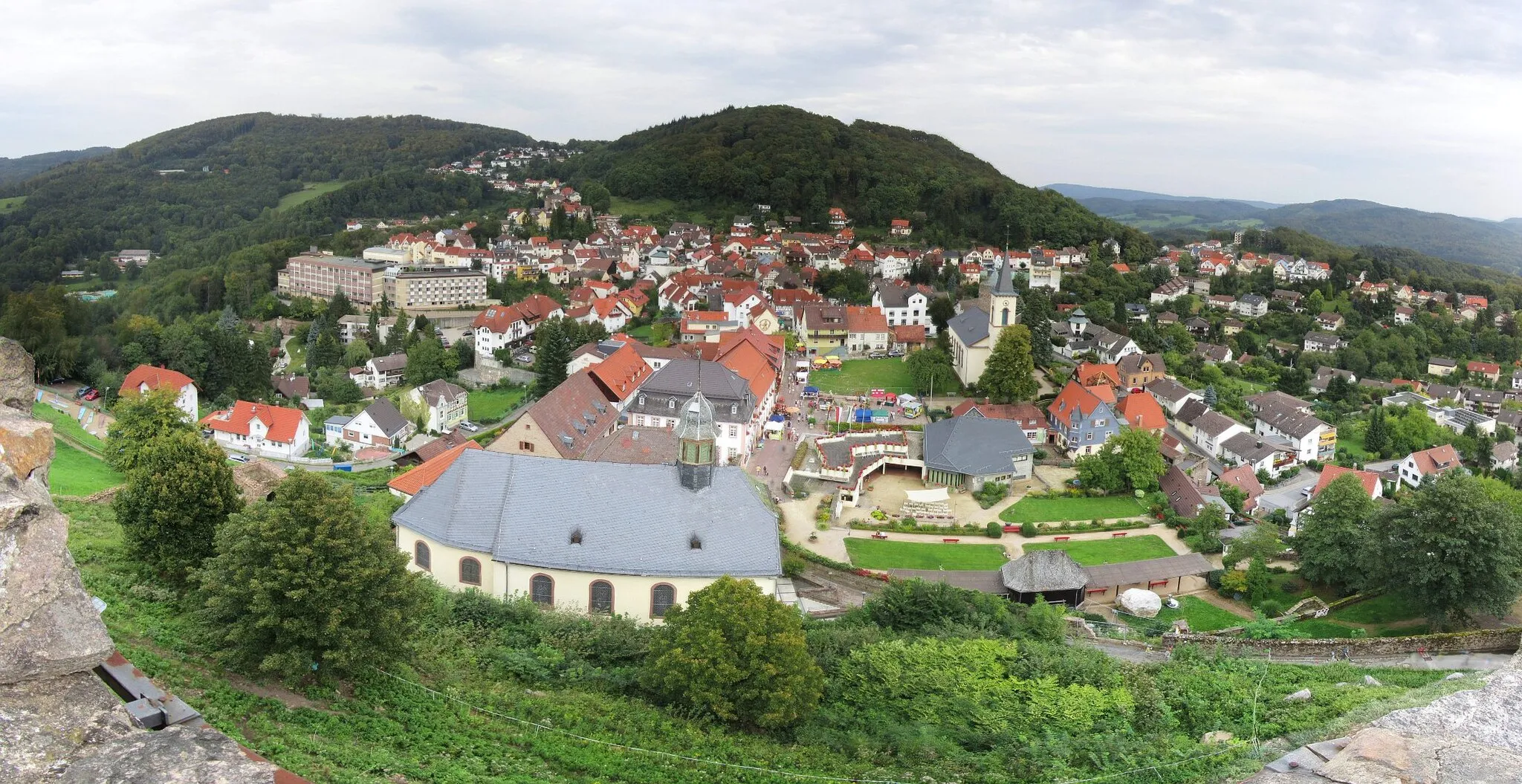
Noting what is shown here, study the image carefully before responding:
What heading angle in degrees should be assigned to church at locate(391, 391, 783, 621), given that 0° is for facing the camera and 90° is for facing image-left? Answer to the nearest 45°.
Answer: approximately 270°

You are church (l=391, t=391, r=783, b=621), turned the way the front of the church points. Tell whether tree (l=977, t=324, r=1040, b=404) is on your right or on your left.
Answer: on your left

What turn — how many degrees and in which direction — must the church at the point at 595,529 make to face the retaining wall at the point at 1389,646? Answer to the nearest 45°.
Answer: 0° — it already faces it

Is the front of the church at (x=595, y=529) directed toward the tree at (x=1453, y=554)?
yes

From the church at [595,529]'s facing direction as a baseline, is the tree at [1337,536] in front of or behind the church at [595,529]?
in front

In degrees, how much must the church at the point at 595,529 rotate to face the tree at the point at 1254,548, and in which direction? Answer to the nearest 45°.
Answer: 0° — it already faces it

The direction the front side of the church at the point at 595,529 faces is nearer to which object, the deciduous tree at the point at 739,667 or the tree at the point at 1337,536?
the tree

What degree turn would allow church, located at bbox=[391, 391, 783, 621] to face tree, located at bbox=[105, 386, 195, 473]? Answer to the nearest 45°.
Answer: approximately 135° to its left

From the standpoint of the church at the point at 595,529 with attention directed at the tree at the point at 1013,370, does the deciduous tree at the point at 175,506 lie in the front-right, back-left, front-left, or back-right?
back-left

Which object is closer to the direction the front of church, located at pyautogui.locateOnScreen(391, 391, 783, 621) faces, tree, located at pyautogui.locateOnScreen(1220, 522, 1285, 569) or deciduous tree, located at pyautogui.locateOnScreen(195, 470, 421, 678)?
the tree

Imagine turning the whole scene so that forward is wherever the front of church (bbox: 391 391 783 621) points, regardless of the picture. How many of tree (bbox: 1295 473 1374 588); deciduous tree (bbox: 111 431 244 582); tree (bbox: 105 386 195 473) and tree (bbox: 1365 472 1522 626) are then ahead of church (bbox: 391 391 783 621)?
2

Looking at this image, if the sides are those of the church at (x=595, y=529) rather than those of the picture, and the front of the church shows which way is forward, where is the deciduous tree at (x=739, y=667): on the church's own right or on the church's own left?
on the church's own right

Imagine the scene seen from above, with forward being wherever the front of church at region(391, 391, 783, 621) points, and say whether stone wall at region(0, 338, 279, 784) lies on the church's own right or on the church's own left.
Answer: on the church's own right

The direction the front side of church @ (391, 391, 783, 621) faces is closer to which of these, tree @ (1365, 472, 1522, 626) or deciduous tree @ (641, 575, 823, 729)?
the tree

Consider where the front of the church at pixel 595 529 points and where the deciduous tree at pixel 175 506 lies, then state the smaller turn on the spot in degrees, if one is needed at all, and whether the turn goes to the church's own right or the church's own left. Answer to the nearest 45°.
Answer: approximately 180°
